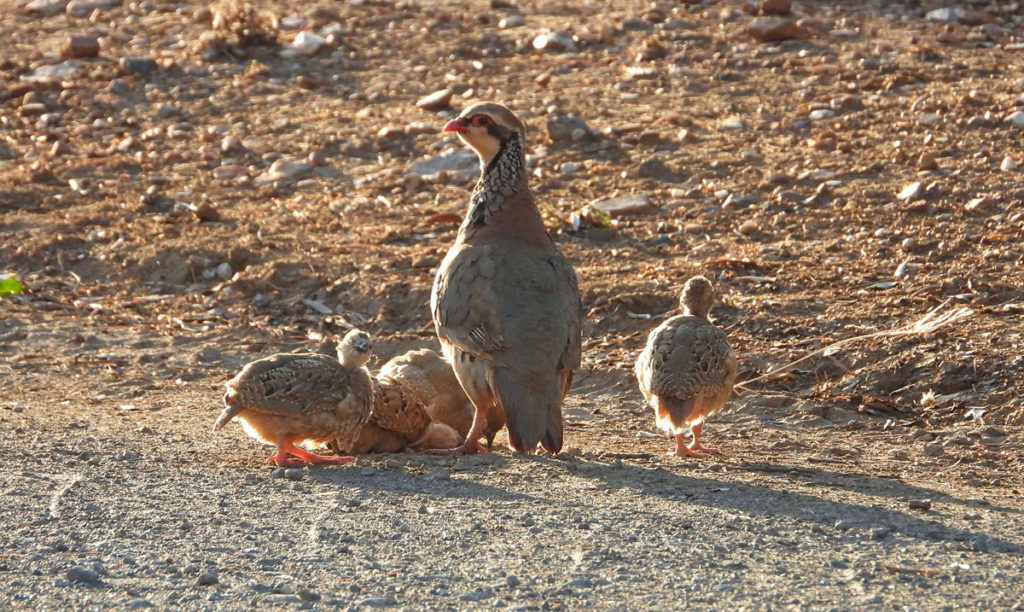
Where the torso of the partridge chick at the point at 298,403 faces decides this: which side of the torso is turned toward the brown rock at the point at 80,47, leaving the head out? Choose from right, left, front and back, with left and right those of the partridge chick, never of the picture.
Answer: left

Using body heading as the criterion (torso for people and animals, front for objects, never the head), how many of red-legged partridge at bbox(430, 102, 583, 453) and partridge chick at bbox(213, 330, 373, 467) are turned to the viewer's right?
1

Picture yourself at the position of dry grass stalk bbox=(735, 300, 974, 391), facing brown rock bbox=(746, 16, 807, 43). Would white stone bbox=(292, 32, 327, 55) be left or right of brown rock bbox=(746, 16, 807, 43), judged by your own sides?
left

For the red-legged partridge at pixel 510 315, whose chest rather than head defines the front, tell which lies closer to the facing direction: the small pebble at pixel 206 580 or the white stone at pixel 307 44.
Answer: the white stone

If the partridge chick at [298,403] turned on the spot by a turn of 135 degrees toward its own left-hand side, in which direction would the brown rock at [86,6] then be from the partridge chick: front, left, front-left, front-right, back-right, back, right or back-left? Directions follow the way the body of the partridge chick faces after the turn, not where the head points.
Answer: front-right

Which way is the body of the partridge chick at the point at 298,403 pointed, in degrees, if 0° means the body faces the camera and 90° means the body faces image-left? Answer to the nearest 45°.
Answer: approximately 270°

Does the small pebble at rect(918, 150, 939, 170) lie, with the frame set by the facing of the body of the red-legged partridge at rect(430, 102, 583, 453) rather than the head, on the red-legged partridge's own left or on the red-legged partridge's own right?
on the red-legged partridge's own right

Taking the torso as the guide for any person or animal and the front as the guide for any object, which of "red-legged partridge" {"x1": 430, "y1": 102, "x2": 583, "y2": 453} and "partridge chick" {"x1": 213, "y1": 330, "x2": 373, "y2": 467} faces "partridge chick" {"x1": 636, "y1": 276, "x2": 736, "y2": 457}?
"partridge chick" {"x1": 213, "y1": 330, "x2": 373, "y2": 467}

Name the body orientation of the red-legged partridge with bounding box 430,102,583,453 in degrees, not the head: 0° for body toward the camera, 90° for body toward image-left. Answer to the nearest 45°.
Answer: approximately 135°

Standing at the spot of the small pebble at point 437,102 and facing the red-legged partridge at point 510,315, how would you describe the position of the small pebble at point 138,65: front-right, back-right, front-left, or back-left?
back-right

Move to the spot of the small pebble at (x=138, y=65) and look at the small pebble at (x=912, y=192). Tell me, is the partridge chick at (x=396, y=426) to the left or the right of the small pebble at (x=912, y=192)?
right

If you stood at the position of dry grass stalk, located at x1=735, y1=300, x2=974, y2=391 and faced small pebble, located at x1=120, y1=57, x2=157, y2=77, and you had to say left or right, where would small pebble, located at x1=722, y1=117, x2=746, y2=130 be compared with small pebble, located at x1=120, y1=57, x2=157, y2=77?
right
